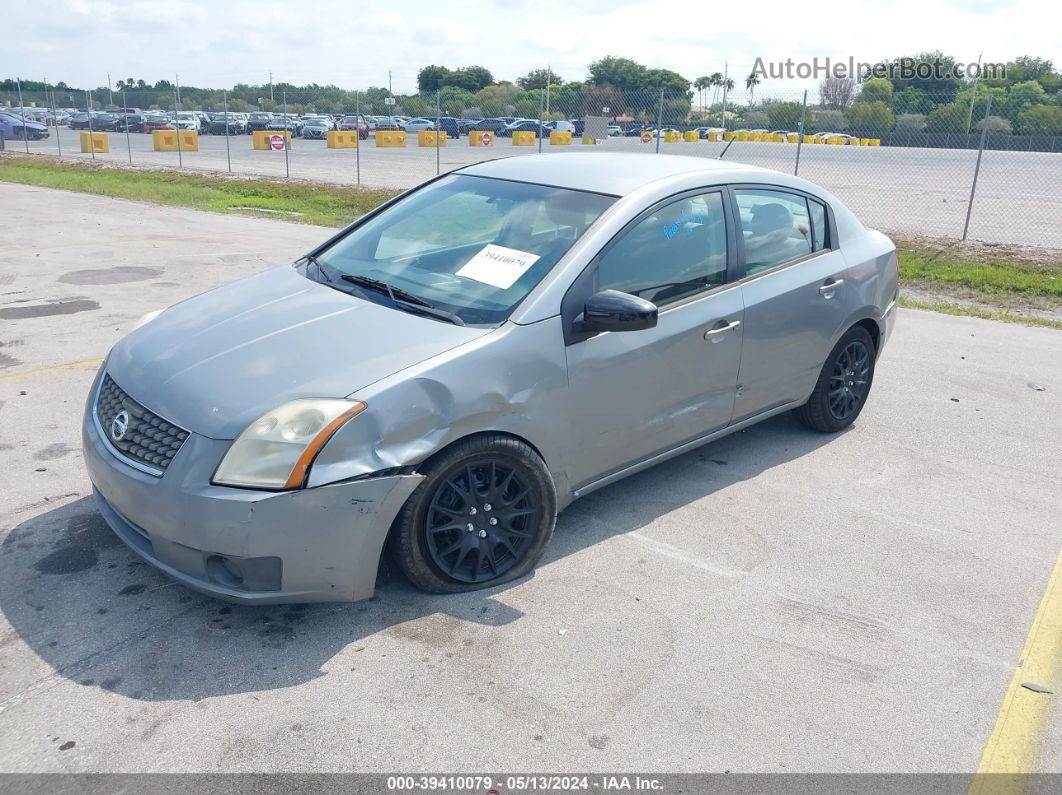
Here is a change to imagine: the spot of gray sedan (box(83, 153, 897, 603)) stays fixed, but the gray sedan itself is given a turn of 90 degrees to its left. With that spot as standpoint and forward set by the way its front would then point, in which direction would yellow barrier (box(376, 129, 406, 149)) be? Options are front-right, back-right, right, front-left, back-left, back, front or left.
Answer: back-left

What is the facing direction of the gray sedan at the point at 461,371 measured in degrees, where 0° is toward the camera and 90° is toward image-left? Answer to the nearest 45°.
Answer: approximately 45°

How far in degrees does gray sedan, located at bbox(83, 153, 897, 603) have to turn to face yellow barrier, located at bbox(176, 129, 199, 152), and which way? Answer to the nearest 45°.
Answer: approximately 135° to its right

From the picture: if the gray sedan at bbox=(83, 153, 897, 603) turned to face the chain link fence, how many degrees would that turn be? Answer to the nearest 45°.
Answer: approximately 135° to its right
